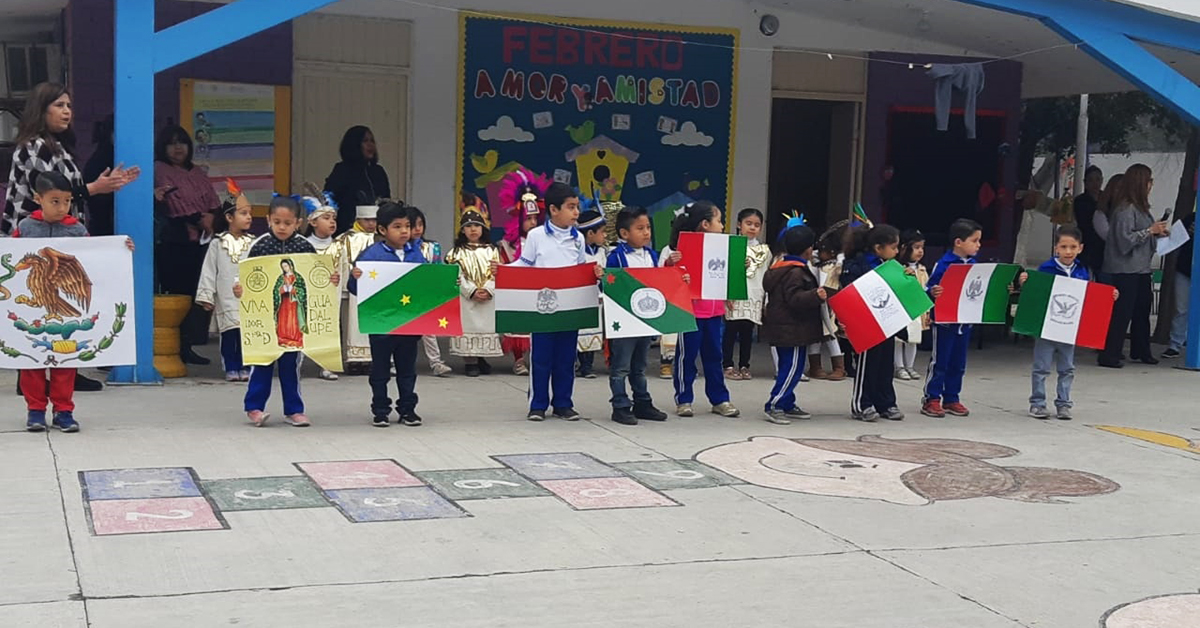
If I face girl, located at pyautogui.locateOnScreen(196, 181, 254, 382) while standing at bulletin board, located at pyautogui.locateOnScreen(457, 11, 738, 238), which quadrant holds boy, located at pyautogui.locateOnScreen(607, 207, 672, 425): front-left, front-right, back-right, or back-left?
front-left

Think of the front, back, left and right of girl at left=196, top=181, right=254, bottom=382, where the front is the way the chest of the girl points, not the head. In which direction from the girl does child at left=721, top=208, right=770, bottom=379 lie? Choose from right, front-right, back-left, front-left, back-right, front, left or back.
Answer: front-left

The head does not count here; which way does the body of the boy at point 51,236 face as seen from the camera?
toward the camera

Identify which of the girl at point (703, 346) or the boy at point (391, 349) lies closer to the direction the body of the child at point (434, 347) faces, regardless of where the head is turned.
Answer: the boy

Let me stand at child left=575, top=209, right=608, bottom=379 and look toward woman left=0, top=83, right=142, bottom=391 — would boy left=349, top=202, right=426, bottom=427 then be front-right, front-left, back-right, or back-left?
front-left

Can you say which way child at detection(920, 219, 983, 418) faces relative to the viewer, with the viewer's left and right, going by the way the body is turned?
facing the viewer and to the right of the viewer

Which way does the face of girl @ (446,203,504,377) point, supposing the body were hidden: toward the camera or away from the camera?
toward the camera

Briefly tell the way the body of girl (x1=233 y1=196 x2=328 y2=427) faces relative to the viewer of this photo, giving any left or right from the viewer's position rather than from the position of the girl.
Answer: facing the viewer

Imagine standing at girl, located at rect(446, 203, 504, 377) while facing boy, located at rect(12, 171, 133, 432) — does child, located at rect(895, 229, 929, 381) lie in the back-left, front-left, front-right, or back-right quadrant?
back-left
